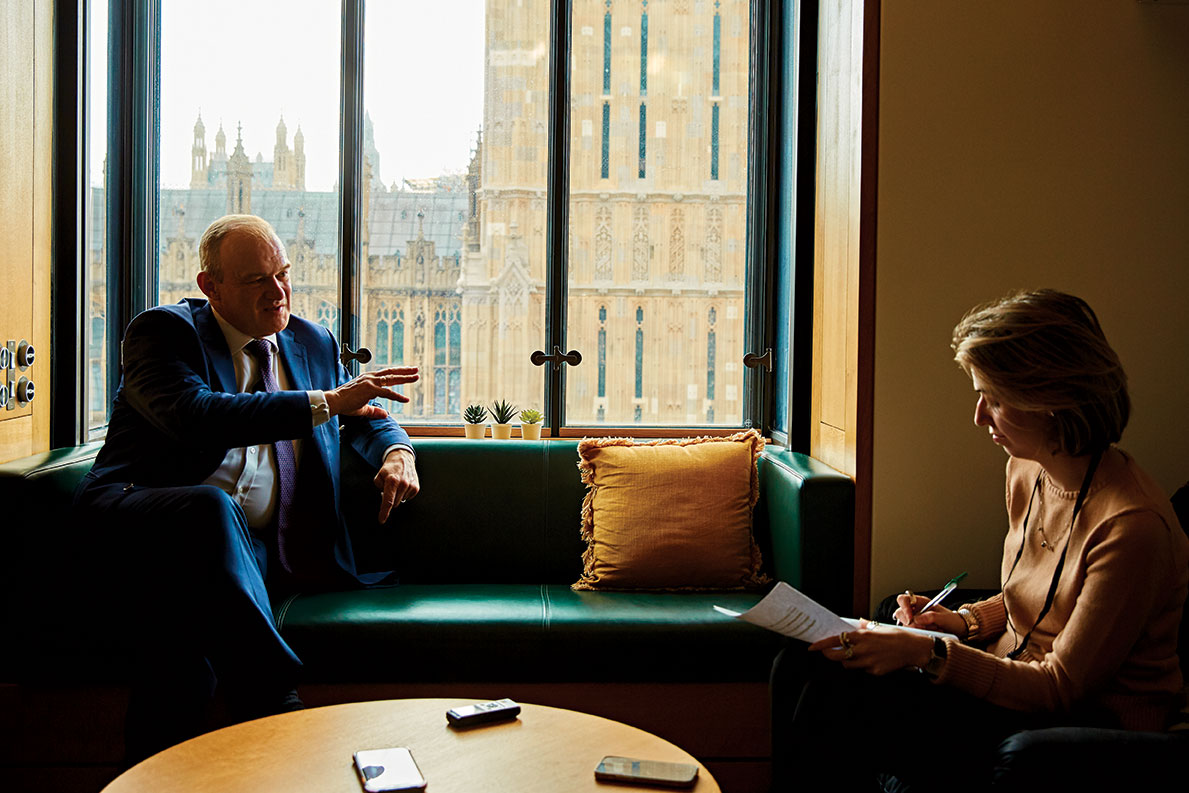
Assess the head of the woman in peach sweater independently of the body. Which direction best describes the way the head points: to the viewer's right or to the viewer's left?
to the viewer's left

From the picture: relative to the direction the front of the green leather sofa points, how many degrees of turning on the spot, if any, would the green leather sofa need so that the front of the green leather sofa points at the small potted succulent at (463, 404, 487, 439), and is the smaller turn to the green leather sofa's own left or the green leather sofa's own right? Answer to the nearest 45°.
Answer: approximately 180°

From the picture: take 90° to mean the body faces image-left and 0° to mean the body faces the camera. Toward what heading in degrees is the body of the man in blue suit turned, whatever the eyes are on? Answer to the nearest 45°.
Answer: approximately 315°

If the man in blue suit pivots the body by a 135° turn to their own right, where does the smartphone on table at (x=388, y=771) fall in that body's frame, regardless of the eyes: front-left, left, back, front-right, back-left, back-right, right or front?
left

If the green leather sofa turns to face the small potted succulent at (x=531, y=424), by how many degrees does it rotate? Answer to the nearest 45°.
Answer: approximately 180°

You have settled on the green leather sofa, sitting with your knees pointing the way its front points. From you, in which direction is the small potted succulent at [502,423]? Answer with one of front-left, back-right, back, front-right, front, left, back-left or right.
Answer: back

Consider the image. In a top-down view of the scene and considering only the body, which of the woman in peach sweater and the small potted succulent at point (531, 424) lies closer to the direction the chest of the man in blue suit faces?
the woman in peach sweater

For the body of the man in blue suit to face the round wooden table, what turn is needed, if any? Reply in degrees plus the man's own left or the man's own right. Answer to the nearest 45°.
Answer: approximately 45° to the man's own right

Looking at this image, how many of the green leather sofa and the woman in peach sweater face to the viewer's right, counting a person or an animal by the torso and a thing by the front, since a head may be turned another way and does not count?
0

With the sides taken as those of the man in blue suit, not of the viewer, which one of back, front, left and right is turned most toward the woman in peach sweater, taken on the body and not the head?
front
